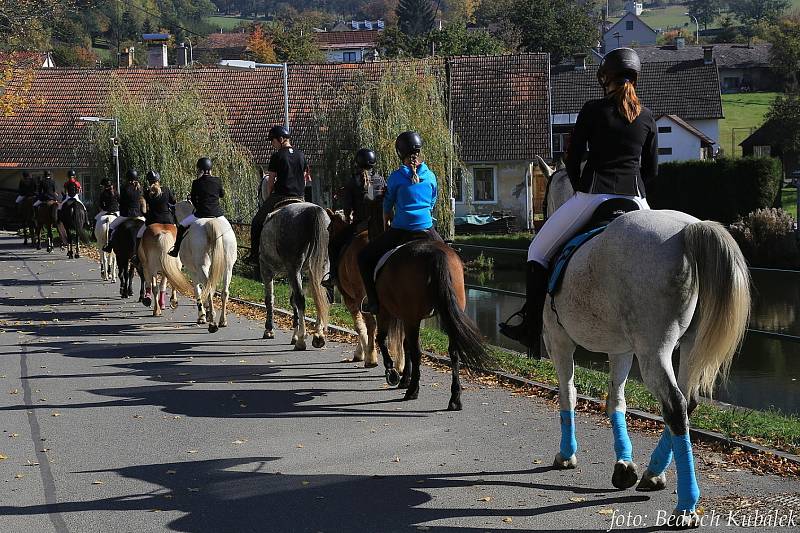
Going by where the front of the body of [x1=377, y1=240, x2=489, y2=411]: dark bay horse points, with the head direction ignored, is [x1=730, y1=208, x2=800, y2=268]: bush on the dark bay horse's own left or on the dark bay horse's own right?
on the dark bay horse's own right

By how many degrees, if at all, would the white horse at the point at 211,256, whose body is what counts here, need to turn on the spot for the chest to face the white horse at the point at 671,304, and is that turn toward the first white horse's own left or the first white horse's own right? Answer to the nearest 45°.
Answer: approximately 180°

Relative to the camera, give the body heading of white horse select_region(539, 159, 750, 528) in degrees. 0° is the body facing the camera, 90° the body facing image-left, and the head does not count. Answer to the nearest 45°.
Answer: approximately 135°

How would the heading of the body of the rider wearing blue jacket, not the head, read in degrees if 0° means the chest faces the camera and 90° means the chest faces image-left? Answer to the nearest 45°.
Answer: approximately 135°

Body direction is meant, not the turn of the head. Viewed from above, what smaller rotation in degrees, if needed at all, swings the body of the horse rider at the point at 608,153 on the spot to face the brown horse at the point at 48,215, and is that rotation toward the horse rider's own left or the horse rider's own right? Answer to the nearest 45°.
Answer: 0° — they already face it

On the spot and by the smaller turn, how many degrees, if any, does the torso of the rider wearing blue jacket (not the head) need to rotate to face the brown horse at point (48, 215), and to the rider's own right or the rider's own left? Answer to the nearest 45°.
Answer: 0° — they already face it

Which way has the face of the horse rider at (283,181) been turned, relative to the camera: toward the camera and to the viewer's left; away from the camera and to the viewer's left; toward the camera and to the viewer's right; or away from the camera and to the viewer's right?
away from the camera and to the viewer's left
